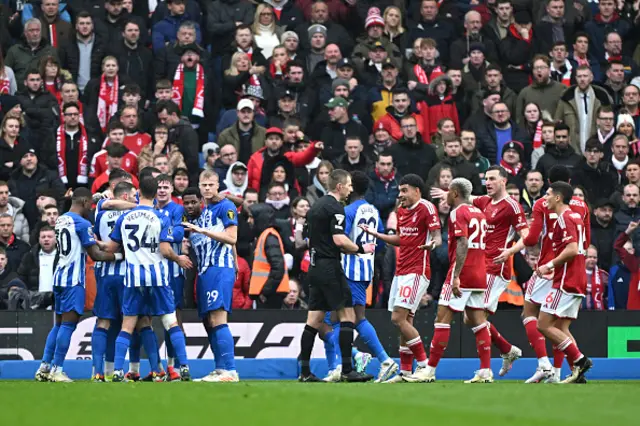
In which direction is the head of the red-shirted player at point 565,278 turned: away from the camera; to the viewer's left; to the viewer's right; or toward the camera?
to the viewer's left

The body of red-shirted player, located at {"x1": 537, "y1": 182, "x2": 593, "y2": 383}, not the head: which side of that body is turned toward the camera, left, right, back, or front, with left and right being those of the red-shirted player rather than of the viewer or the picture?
left

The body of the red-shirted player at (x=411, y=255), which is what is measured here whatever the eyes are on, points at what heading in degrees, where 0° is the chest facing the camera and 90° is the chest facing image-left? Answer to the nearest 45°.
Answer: approximately 45°

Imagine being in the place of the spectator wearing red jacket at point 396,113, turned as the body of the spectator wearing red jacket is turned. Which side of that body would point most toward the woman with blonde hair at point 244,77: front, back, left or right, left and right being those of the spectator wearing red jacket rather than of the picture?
right

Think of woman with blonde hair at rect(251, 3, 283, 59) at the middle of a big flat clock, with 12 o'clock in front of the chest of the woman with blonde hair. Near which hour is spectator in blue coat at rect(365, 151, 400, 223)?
The spectator in blue coat is roughly at 11 o'clock from the woman with blonde hair.

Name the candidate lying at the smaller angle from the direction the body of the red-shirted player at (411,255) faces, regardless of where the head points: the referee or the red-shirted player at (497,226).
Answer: the referee

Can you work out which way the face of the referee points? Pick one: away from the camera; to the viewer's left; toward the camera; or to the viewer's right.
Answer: to the viewer's right
